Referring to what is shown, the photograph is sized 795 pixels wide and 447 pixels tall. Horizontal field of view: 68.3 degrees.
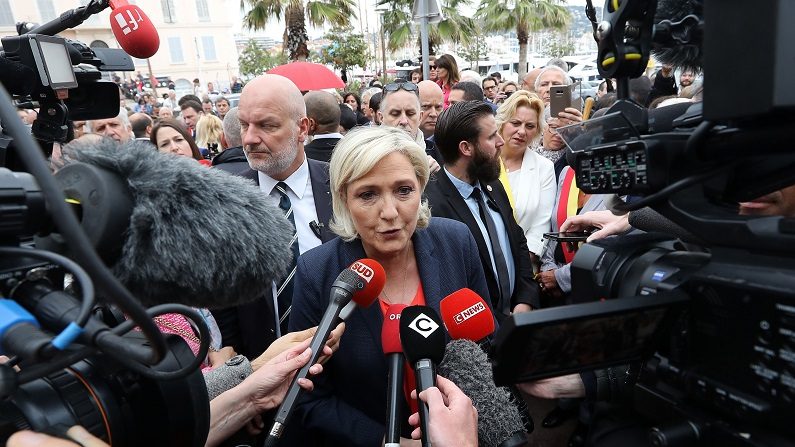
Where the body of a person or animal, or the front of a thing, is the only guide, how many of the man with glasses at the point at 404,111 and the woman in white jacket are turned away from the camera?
0

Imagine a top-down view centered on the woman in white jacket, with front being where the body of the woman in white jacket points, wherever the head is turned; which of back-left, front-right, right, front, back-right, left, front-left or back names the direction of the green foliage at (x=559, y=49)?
back-right

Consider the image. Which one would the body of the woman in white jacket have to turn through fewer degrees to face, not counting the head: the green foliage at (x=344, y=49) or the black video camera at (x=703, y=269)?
the black video camera

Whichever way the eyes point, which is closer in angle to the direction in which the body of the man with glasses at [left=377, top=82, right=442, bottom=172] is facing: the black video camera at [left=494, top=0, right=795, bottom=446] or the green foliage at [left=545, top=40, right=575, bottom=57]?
the black video camera

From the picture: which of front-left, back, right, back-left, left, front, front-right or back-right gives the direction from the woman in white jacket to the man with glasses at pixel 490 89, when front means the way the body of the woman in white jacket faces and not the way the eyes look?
back-right

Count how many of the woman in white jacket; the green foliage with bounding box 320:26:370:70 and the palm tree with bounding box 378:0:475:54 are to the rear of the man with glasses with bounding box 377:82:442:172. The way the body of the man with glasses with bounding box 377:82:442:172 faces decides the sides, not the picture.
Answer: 2

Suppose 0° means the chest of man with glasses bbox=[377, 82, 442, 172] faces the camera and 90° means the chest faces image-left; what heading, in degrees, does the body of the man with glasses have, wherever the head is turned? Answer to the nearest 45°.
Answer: approximately 0°

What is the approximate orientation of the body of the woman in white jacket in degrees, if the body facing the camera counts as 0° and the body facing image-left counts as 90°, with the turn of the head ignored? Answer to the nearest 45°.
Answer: approximately 45°

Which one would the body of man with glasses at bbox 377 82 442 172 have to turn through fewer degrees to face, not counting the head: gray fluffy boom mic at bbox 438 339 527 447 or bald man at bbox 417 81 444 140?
the gray fluffy boom mic
